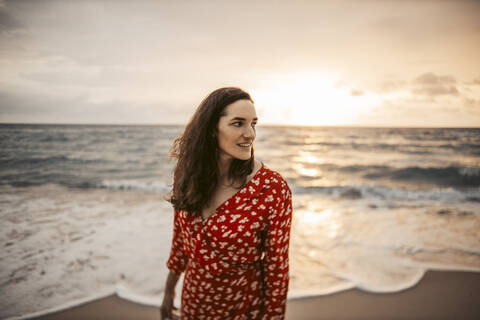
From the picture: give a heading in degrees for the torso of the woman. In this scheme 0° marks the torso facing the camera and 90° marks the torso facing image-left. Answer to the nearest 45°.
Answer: approximately 45°

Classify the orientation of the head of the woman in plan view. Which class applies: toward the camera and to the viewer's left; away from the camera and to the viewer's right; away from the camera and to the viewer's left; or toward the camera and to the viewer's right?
toward the camera and to the viewer's right

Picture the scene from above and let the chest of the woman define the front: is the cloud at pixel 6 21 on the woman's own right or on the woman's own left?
on the woman's own right
